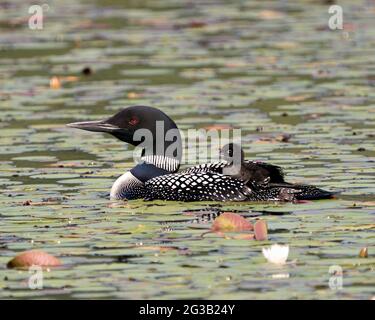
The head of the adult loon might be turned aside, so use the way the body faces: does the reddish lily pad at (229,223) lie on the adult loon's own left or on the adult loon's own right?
on the adult loon's own left

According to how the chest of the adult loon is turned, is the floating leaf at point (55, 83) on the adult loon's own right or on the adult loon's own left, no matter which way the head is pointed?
on the adult loon's own right

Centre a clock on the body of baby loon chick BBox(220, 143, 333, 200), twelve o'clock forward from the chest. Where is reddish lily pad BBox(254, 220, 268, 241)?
The reddish lily pad is roughly at 9 o'clock from the baby loon chick.

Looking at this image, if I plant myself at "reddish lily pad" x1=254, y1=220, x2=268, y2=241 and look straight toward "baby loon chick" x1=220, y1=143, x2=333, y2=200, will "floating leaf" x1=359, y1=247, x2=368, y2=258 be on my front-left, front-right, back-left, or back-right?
back-right

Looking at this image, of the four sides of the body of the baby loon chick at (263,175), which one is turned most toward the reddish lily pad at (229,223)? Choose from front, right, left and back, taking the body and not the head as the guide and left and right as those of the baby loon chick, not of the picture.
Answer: left

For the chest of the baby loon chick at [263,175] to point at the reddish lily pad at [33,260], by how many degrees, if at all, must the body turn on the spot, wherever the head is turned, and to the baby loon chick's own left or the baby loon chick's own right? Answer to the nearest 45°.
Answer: approximately 45° to the baby loon chick's own left

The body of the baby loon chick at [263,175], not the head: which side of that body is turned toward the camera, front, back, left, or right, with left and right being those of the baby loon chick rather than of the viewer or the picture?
left

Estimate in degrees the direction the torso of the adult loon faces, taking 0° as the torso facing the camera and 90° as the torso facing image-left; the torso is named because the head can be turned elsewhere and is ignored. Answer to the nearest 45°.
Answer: approximately 90°
